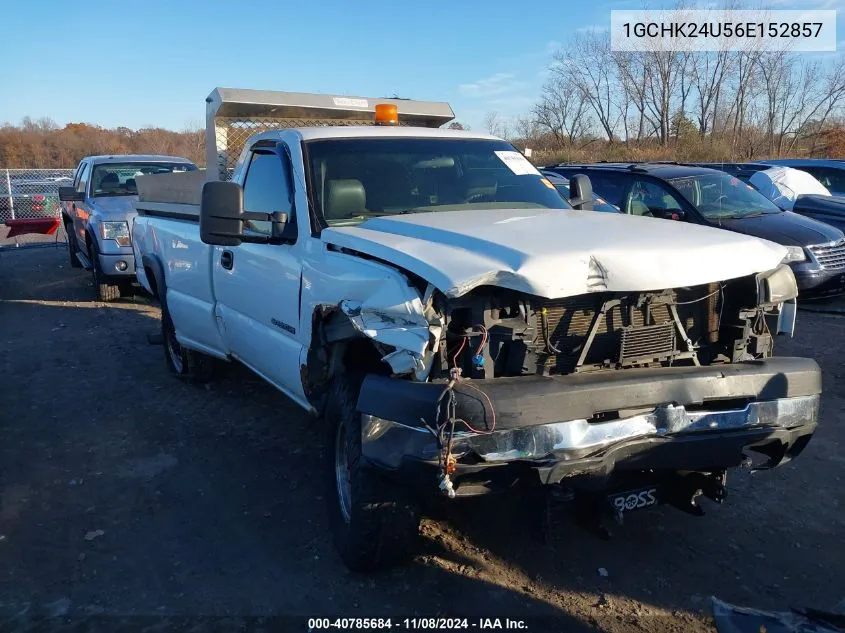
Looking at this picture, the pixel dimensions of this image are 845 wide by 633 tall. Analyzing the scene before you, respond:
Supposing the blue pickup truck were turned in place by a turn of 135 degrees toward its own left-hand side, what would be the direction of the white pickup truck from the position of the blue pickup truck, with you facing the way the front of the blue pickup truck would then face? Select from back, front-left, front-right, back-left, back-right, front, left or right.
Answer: back-right

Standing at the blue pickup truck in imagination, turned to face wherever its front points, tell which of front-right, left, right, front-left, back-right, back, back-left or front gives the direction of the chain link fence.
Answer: back

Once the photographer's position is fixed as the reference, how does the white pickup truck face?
facing the viewer and to the right of the viewer

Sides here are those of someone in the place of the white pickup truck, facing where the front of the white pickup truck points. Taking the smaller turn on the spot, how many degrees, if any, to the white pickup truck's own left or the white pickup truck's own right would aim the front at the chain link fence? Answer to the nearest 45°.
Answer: approximately 180°

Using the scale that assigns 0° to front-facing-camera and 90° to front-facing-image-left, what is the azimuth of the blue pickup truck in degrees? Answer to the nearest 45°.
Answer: approximately 0°
